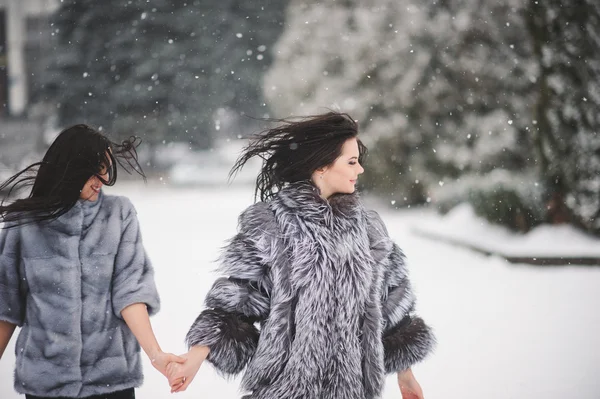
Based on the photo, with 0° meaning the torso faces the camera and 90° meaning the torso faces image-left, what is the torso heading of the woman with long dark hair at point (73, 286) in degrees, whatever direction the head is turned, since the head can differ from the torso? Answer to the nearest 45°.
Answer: approximately 0°

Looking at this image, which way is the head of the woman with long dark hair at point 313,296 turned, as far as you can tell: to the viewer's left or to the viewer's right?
to the viewer's right

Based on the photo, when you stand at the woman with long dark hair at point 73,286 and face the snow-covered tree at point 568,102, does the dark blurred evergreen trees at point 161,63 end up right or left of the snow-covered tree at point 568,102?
left

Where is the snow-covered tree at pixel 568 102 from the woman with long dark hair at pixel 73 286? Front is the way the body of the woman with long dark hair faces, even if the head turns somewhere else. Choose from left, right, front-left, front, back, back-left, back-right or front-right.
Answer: back-left

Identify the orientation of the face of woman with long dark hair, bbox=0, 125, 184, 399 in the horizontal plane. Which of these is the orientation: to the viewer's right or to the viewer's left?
to the viewer's right

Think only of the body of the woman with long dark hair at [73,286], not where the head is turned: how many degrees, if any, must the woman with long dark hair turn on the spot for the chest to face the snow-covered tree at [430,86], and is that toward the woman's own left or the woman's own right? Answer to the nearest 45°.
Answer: approximately 135° to the woman's own left

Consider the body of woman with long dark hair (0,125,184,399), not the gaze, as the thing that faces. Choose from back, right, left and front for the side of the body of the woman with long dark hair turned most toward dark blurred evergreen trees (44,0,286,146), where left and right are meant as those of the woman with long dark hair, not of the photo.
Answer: back
